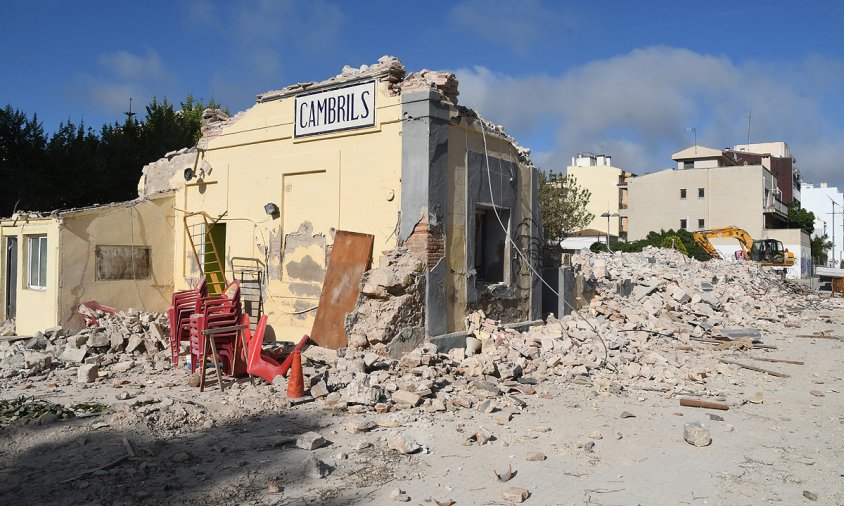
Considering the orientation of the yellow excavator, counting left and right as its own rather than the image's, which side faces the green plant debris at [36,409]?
left

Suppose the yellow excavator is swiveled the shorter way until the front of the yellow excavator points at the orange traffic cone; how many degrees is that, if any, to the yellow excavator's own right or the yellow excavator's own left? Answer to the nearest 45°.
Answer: approximately 90° to the yellow excavator's own left

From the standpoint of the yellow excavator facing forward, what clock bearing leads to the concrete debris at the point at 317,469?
The concrete debris is roughly at 9 o'clock from the yellow excavator.

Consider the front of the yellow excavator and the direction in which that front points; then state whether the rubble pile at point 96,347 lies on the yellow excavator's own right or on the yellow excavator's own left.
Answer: on the yellow excavator's own left

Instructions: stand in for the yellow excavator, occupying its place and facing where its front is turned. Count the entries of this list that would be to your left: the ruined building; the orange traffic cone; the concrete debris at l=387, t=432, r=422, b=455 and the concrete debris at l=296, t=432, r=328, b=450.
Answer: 4

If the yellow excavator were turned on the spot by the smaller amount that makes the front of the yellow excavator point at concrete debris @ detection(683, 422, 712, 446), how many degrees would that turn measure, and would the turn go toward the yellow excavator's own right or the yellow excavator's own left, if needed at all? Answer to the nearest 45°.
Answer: approximately 90° to the yellow excavator's own left

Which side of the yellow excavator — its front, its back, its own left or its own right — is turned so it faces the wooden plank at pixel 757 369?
left

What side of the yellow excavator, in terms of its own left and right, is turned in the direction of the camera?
left

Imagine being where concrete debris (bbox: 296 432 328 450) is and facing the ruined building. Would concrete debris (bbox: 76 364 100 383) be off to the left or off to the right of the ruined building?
left

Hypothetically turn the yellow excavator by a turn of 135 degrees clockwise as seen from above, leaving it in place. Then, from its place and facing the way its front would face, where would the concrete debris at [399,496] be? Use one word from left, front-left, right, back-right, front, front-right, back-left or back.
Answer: back-right

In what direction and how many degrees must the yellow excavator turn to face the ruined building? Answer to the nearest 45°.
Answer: approximately 90° to its left

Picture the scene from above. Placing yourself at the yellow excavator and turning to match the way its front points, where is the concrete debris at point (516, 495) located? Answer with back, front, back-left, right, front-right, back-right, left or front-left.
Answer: left
